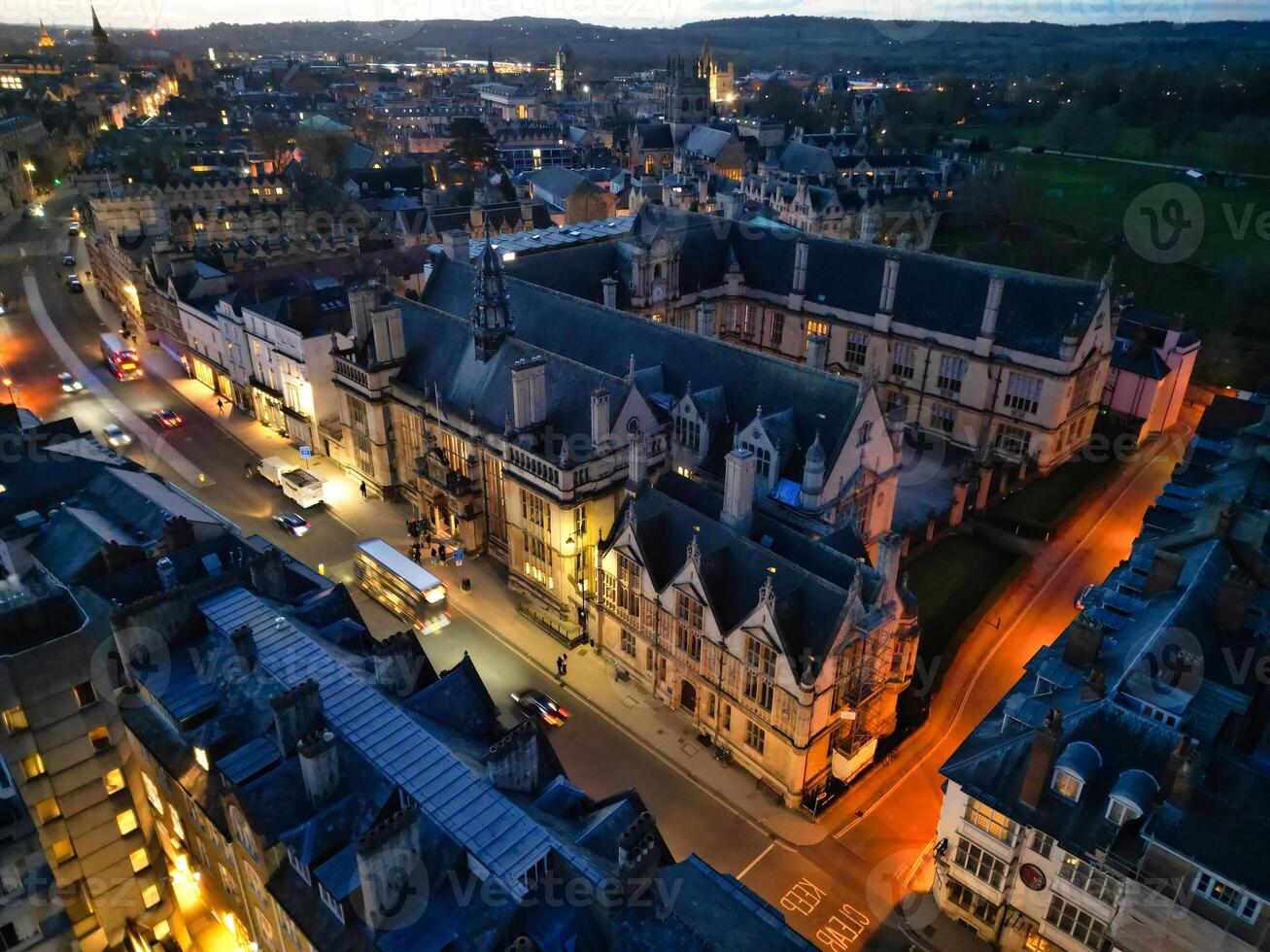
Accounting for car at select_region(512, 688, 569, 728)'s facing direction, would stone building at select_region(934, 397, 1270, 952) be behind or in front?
behind

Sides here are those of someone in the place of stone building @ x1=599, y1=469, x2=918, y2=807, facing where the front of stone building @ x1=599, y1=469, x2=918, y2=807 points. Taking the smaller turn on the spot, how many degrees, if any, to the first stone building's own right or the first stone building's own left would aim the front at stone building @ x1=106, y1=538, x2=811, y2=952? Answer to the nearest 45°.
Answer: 0° — it already faces it

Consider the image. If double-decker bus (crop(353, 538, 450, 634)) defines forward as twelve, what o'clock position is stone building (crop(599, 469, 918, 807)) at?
The stone building is roughly at 12 o'clock from the double-decker bus.

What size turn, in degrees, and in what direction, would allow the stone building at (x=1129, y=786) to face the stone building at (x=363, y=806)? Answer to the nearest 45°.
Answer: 0° — it already faces it

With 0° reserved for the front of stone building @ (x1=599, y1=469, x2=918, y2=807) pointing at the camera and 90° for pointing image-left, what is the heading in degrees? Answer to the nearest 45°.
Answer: approximately 45°

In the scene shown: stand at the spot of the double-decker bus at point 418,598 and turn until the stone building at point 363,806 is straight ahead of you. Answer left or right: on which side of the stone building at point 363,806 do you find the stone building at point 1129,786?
left

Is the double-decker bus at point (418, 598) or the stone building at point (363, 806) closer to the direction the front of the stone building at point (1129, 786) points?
the stone building

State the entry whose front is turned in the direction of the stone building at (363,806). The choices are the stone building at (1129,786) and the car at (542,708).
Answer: the stone building at (1129,786)
